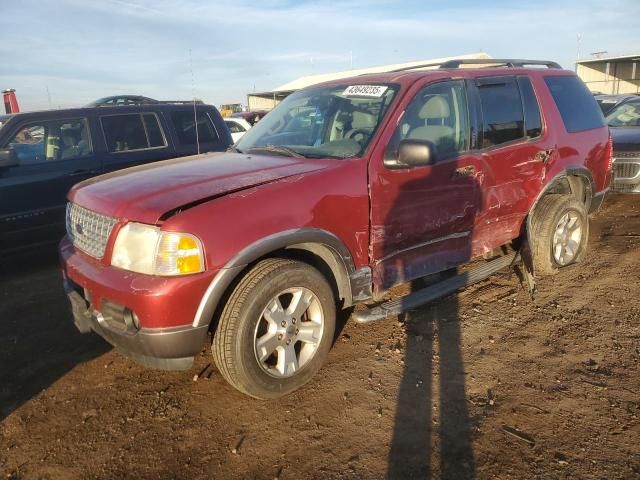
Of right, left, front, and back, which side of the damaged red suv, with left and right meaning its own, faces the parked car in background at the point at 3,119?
right

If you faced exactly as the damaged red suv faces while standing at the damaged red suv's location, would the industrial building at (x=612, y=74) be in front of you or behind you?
behind

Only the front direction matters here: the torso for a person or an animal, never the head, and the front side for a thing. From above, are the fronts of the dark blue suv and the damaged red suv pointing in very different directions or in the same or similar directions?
same or similar directions

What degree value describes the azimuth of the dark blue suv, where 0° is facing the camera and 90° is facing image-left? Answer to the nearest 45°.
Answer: approximately 90°

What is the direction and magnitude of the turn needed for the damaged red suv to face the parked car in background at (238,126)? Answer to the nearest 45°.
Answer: approximately 135° to its right

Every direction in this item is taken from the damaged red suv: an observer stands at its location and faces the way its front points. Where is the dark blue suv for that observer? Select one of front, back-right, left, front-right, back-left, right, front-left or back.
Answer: right

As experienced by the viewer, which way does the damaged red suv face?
facing the viewer and to the left of the viewer

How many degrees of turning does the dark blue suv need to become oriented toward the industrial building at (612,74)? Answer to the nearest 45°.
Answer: approximately 135° to its right

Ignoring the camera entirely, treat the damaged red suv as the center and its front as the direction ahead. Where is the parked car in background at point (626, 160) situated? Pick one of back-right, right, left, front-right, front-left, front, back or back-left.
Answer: back
